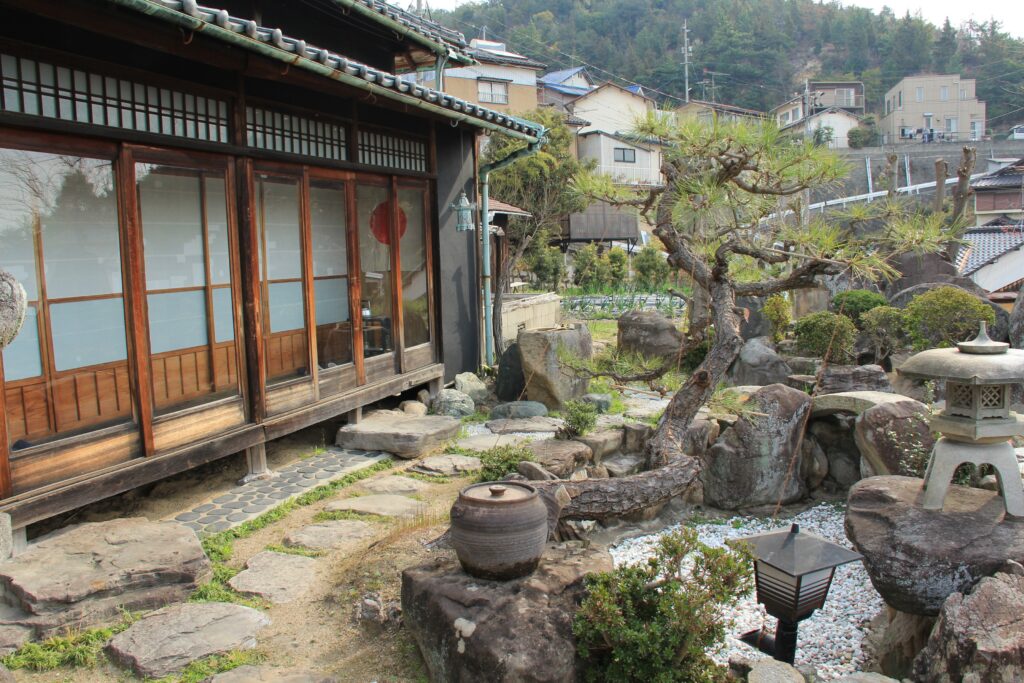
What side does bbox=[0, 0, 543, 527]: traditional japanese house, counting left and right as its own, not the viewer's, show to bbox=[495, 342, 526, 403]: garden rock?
left

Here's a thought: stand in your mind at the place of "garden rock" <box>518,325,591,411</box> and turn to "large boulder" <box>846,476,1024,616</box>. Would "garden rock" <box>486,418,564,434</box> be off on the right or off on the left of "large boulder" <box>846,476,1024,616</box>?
right

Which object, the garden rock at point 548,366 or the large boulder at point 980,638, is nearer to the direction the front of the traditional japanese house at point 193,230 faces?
the large boulder

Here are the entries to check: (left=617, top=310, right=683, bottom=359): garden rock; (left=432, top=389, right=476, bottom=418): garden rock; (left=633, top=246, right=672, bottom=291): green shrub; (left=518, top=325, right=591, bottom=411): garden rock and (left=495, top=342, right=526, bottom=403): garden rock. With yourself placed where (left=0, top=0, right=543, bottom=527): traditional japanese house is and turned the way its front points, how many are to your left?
5

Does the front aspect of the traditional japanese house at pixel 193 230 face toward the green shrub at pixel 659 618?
yes

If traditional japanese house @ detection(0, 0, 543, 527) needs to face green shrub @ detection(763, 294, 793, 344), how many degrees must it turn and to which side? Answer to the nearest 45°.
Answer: approximately 90° to its left

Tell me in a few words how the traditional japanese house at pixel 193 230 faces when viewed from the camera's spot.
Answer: facing the viewer and to the right of the viewer

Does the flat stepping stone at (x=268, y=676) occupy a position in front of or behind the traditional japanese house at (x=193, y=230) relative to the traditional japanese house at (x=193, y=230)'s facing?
in front

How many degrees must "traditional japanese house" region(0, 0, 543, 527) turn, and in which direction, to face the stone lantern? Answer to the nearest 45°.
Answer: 0° — it already faces it

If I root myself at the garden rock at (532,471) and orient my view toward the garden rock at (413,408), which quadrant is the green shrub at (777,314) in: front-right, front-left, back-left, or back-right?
front-right

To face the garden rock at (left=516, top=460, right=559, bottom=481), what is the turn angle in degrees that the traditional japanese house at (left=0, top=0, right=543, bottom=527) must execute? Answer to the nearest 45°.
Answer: approximately 45° to its left
